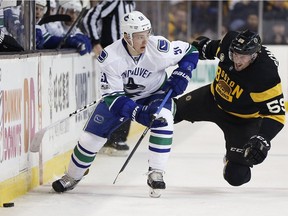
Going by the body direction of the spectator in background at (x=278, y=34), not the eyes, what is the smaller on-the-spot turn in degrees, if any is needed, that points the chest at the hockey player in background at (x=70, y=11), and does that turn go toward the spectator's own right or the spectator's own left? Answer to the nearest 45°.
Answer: approximately 45° to the spectator's own right

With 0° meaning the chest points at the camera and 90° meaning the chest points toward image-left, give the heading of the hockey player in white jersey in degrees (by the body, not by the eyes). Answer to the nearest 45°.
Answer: approximately 0°

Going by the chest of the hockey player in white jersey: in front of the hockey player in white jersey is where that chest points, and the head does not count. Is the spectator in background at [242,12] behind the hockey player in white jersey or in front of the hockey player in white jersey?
behind

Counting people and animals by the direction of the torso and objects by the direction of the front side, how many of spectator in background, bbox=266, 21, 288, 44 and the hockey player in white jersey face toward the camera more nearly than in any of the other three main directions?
2

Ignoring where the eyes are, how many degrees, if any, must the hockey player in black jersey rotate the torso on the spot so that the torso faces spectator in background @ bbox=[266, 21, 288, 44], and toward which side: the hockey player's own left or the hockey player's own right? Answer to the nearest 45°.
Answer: approximately 135° to the hockey player's own right

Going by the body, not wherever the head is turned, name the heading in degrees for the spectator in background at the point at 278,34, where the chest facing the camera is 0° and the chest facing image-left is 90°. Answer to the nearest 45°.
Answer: approximately 0°

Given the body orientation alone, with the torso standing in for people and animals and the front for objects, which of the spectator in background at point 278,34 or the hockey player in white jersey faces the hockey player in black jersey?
the spectator in background

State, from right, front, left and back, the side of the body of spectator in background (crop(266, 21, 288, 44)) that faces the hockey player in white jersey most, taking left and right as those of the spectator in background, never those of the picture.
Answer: front

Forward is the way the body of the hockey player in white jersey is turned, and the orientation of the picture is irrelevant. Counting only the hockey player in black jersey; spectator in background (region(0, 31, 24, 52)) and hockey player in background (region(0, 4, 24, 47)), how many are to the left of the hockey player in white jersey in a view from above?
1

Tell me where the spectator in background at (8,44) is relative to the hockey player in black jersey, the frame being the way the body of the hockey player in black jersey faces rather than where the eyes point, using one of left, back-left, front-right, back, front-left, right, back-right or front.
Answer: front-right
